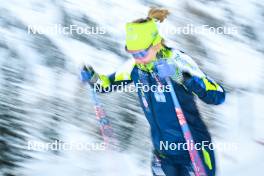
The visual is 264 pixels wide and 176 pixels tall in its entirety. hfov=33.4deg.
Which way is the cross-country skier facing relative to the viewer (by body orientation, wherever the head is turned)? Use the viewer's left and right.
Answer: facing the viewer and to the left of the viewer

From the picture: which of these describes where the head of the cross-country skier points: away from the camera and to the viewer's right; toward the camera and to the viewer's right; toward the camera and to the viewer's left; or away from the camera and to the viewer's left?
toward the camera and to the viewer's left
